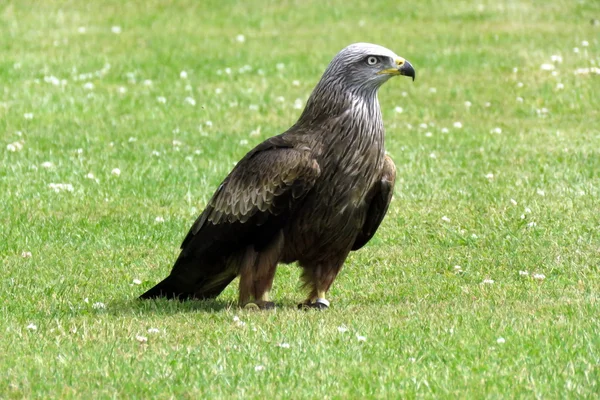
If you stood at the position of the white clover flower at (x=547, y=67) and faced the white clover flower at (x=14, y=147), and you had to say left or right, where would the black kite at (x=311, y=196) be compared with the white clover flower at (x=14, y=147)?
left
